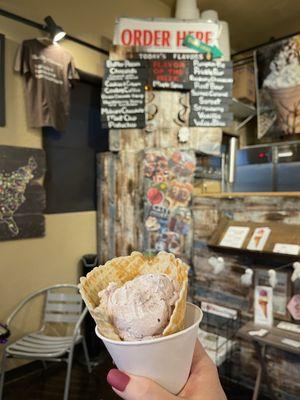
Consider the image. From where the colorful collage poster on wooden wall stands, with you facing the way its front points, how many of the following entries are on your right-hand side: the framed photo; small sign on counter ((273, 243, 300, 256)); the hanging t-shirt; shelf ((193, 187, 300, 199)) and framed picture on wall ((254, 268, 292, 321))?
1

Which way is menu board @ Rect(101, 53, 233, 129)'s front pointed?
toward the camera

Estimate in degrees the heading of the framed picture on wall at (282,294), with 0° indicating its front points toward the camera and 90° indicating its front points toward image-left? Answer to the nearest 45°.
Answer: approximately 0°

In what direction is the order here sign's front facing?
toward the camera

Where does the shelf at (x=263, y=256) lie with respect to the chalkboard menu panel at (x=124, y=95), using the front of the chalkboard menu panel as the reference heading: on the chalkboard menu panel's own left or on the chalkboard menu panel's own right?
on the chalkboard menu panel's own left

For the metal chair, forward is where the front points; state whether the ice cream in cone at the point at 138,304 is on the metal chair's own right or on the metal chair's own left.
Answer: on the metal chair's own left

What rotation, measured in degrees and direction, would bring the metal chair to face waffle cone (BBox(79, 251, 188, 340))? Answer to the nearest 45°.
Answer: approximately 45° to its left

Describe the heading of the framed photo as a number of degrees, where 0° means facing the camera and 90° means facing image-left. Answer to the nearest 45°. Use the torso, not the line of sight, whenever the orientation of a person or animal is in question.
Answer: approximately 45°

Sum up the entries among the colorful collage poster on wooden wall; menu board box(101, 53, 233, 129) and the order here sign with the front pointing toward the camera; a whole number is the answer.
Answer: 3

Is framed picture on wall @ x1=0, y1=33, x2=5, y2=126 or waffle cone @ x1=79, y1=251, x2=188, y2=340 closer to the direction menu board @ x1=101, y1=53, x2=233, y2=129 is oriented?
the waffle cone

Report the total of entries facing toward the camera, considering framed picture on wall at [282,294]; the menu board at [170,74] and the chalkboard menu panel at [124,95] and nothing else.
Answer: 3

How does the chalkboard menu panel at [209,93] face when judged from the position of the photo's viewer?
facing the viewer

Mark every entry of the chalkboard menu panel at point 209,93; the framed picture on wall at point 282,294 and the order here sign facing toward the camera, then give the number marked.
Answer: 3

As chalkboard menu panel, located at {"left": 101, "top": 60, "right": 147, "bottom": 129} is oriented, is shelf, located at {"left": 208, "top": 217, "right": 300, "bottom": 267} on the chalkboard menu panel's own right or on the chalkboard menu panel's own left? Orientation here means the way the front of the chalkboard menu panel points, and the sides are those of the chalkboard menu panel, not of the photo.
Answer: on the chalkboard menu panel's own left
